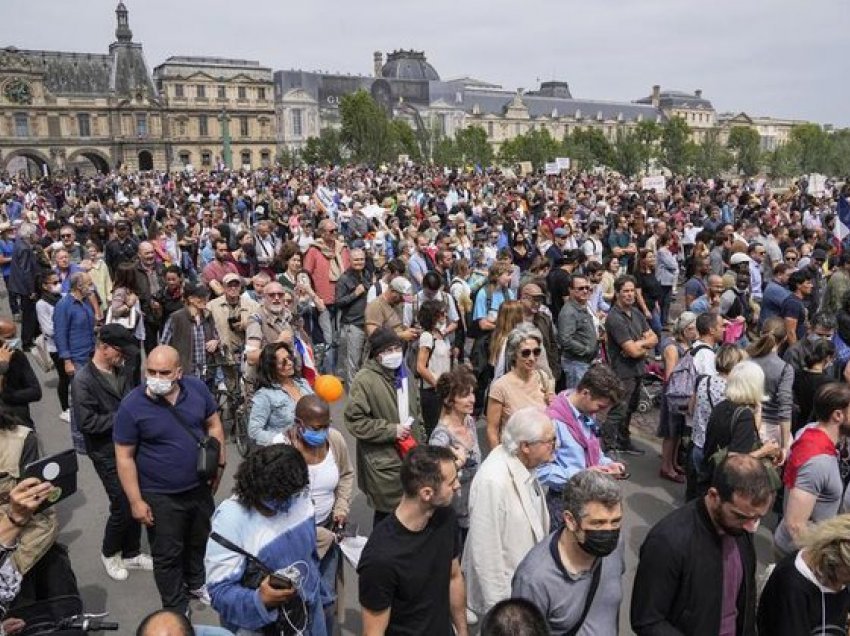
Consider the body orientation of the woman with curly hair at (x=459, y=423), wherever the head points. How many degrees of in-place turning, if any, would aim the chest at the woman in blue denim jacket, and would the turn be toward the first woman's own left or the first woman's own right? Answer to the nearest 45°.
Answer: approximately 135° to the first woman's own right

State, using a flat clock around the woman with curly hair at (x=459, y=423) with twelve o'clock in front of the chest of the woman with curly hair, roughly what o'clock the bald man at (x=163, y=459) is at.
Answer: The bald man is roughly at 4 o'clock from the woman with curly hair.

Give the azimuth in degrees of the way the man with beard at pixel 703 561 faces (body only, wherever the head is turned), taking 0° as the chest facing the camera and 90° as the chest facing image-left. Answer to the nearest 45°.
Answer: approximately 315°
